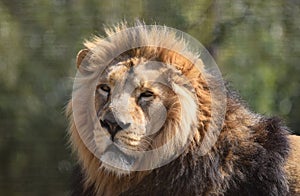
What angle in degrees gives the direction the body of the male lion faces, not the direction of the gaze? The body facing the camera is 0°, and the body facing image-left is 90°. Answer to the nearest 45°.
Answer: approximately 45°
